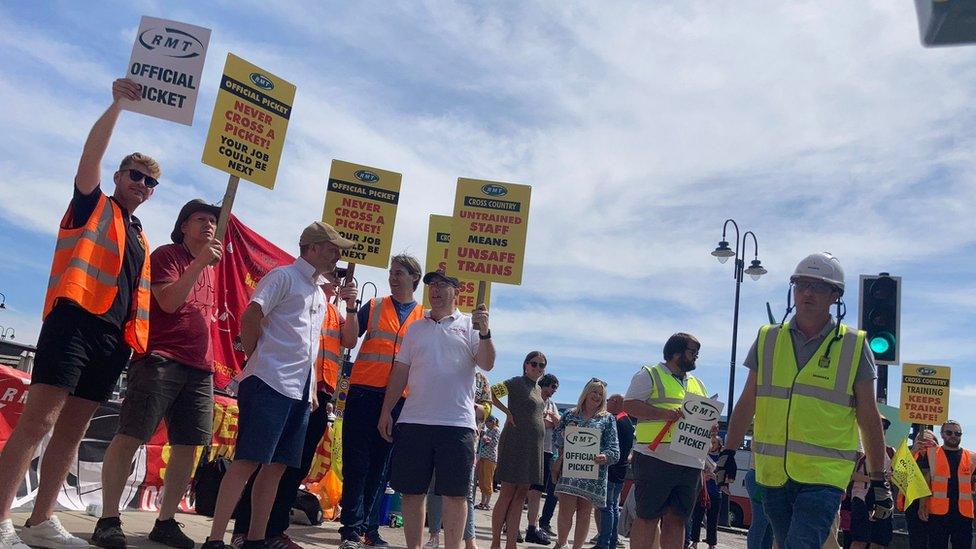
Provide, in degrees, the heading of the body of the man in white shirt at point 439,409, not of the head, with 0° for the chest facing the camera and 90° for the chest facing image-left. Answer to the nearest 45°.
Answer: approximately 0°

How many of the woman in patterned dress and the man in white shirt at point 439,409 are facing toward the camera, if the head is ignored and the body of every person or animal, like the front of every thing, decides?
2

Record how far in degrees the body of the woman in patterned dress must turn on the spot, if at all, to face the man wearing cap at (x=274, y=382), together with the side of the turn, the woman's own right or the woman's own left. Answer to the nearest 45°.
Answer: approximately 45° to the woman's own right

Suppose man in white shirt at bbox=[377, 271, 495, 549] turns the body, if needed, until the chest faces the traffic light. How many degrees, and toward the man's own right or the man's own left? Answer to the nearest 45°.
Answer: approximately 135° to the man's own left

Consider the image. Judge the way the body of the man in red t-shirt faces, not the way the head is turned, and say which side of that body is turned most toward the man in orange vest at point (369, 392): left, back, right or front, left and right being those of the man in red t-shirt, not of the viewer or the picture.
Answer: left

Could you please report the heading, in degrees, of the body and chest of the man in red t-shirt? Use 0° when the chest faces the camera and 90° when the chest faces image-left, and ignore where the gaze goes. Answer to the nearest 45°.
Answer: approximately 315°

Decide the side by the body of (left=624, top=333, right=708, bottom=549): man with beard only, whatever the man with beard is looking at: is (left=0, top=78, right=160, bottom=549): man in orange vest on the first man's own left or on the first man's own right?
on the first man's own right

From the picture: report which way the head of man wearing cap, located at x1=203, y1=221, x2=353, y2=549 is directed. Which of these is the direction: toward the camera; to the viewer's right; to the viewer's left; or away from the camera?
to the viewer's right

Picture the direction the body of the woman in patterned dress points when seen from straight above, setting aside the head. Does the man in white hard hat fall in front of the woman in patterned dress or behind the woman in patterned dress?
in front

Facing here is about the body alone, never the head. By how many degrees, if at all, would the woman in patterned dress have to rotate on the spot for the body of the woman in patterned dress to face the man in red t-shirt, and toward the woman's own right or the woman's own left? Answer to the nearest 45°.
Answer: approximately 45° to the woman's own right

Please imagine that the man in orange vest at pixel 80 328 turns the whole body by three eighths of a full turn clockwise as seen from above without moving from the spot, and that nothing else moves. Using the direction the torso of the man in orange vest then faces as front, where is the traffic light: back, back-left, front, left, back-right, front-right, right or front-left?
back
